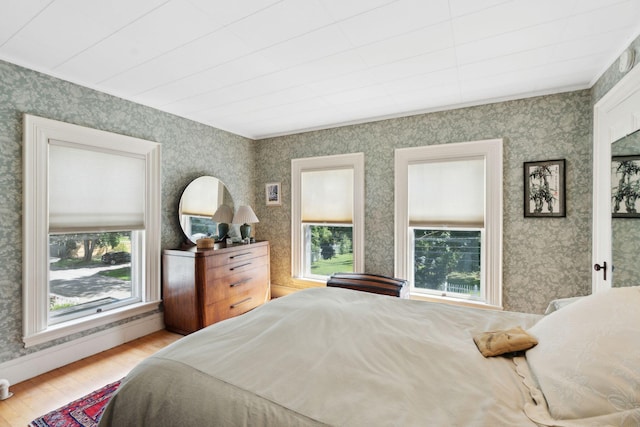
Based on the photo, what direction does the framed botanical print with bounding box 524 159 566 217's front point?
toward the camera

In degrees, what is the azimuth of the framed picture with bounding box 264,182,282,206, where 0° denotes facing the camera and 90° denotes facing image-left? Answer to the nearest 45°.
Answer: approximately 45°

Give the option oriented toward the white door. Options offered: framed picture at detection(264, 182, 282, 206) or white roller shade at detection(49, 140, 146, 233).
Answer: the white roller shade

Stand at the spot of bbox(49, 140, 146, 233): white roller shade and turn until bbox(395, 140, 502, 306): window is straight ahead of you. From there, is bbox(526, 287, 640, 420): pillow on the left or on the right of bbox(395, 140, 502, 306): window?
right

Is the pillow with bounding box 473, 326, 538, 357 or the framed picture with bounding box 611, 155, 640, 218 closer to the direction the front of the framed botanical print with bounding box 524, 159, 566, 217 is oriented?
the pillow

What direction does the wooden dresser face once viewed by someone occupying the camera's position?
facing the viewer and to the right of the viewer

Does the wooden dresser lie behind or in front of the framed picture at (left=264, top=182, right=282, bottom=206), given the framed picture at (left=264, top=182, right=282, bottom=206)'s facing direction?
in front

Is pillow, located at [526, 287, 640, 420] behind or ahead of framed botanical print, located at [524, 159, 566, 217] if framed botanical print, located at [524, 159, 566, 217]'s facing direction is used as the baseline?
ahead

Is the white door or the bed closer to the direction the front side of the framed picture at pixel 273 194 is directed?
the bed
